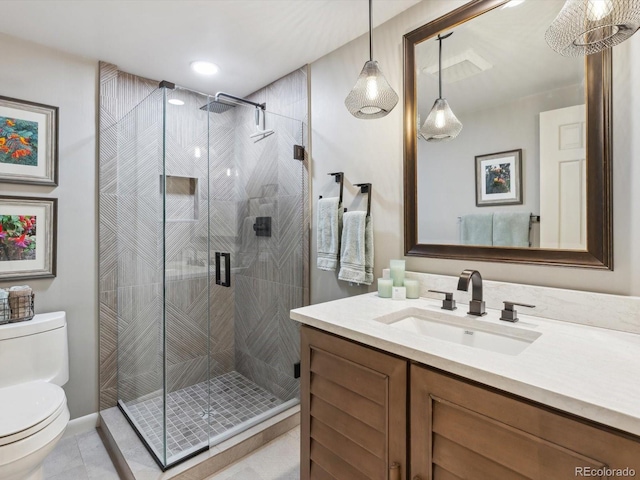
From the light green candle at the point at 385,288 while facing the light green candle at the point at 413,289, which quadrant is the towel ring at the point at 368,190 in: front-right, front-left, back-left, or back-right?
back-left

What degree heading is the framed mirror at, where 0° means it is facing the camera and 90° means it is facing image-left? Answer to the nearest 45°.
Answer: approximately 45°

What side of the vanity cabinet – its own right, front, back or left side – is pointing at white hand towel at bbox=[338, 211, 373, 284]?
right

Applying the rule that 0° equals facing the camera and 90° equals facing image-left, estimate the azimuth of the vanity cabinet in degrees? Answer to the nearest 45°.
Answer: approximately 45°

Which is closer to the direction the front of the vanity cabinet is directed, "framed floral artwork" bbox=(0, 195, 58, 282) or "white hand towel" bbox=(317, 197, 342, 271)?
the framed floral artwork
